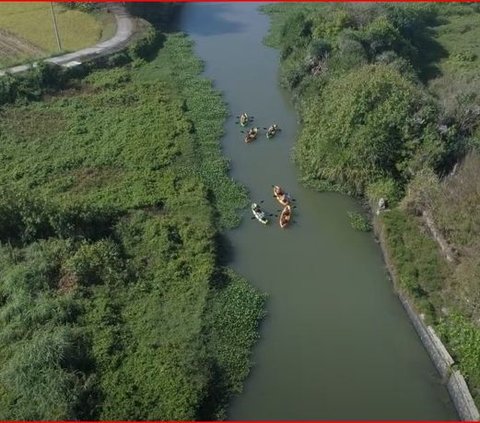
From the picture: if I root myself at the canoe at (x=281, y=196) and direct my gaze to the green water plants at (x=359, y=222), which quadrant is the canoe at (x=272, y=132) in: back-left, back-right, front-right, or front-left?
back-left

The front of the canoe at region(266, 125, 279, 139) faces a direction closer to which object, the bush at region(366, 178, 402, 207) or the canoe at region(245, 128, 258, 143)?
the canoe

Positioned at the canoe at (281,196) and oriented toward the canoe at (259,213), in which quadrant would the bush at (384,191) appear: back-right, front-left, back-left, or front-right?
back-left
